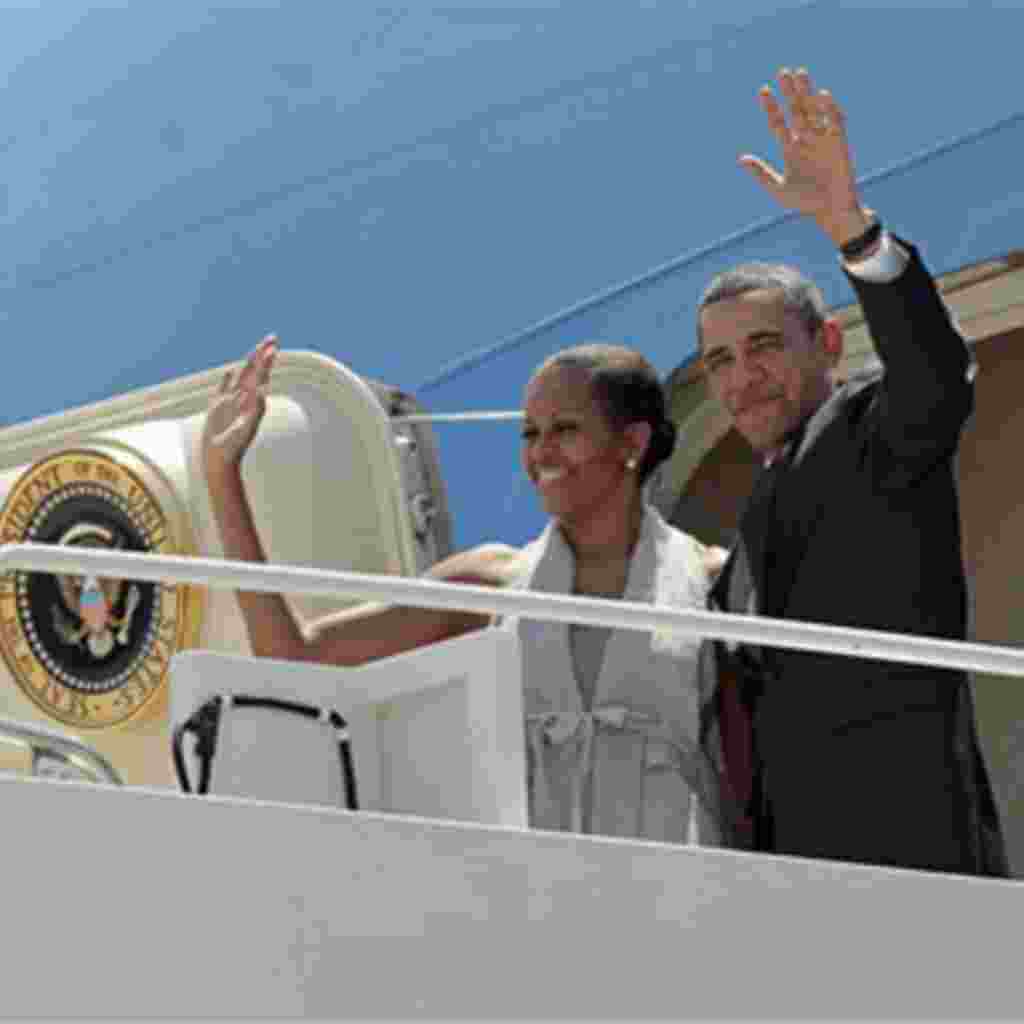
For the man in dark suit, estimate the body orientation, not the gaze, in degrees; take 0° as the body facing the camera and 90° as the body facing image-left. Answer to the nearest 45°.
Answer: approximately 45°

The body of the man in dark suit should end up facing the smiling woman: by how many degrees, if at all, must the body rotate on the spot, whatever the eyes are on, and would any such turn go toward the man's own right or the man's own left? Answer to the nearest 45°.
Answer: approximately 90° to the man's own right
